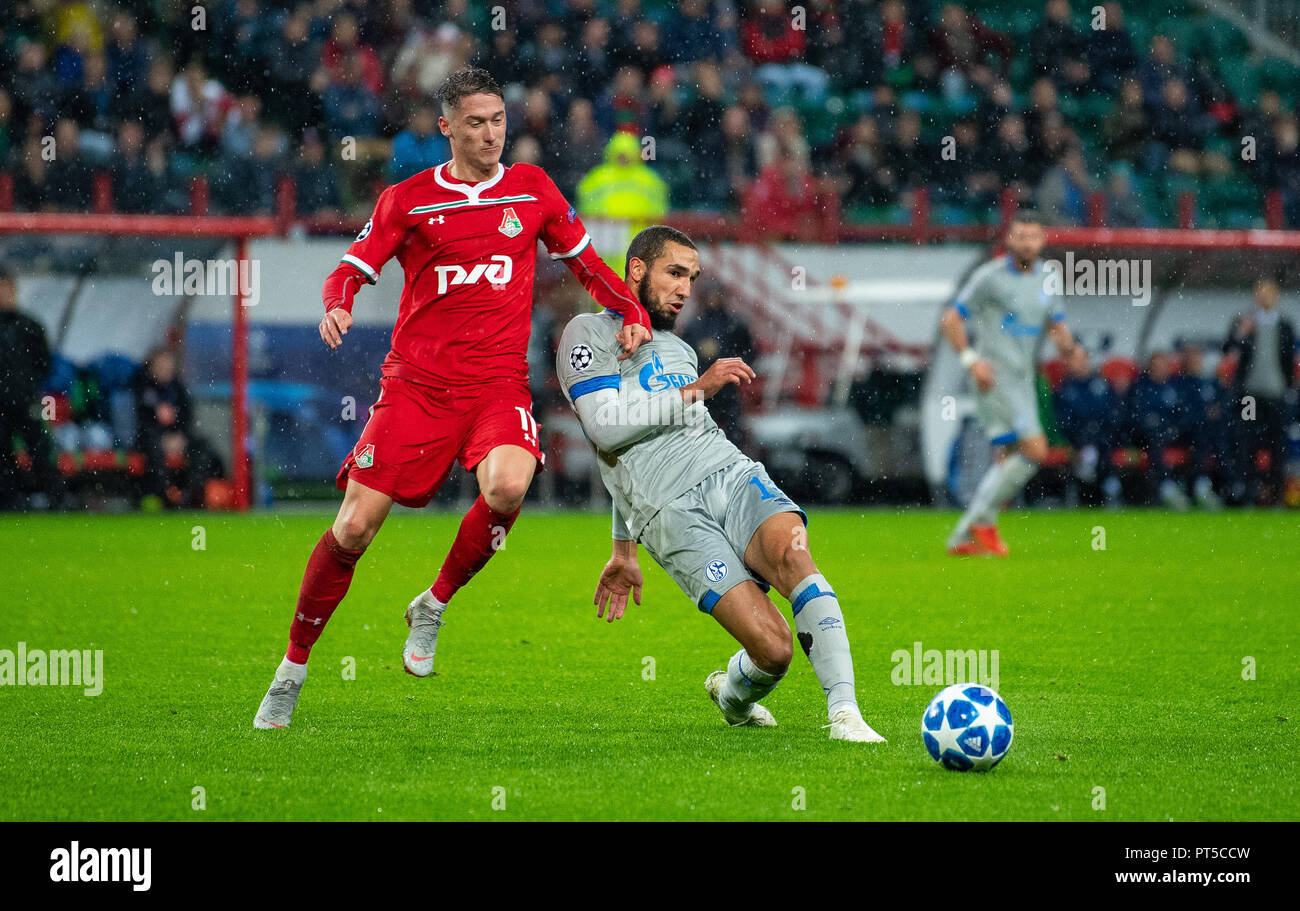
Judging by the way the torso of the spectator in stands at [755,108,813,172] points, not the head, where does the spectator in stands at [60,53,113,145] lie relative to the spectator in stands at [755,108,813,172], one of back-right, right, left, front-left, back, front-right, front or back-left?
right

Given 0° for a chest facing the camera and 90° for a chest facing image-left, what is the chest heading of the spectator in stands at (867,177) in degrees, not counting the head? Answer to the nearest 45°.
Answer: approximately 0°

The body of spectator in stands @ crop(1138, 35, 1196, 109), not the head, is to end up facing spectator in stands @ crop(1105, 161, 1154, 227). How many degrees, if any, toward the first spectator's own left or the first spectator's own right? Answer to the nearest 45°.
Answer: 0° — they already face them

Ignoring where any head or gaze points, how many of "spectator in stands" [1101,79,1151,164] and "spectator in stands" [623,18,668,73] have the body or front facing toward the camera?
2

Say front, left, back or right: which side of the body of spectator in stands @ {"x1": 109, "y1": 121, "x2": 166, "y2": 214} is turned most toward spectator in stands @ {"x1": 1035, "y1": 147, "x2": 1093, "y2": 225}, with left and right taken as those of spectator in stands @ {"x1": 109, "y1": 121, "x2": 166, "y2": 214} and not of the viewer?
left

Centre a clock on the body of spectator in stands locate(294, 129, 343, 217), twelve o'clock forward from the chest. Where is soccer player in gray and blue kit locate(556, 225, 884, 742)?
The soccer player in gray and blue kit is roughly at 12 o'clock from the spectator in stands.

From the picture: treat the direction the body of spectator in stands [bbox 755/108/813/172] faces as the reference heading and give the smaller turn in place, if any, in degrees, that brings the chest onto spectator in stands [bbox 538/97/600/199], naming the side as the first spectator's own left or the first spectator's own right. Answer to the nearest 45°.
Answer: approximately 45° to the first spectator's own right

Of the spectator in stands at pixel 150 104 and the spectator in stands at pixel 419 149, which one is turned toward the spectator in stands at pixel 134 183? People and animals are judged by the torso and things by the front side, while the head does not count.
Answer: the spectator in stands at pixel 150 104
